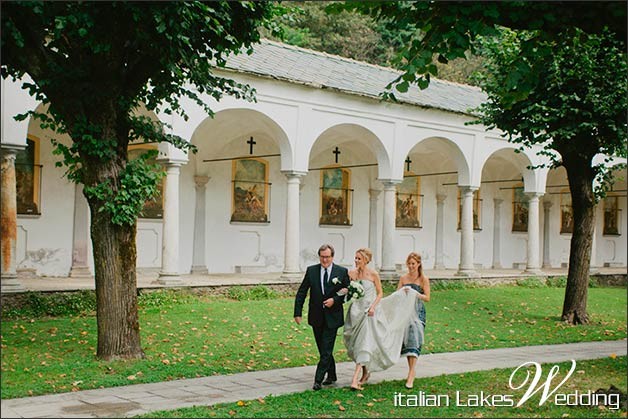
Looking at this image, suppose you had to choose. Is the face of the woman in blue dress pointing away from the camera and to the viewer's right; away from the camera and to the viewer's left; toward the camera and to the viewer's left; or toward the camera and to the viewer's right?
toward the camera and to the viewer's left

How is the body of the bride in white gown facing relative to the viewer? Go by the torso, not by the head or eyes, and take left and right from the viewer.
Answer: facing the viewer and to the left of the viewer

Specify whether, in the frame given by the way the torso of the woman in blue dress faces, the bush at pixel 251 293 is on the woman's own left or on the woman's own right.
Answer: on the woman's own right

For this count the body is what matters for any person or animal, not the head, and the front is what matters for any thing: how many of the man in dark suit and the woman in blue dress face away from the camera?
0

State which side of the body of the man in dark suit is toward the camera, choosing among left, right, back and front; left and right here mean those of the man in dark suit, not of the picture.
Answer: front

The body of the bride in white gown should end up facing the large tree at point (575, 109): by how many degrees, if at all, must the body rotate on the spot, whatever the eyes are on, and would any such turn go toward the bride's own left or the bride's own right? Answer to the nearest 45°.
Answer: approximately 180°

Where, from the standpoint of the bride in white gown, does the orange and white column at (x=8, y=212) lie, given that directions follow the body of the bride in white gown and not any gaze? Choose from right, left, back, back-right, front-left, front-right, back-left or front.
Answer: right

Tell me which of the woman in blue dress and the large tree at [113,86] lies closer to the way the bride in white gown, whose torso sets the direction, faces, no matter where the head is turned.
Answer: the large tree

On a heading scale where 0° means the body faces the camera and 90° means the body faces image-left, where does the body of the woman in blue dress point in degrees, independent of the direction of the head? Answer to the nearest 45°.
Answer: approximately 45°

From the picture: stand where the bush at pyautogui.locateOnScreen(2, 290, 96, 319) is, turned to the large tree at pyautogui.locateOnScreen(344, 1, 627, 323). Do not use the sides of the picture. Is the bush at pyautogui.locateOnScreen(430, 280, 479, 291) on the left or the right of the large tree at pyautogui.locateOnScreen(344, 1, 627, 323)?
left

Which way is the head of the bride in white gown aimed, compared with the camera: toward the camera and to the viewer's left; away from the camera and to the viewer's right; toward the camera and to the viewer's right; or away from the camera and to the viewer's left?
toward the camera and to the viewer's left
